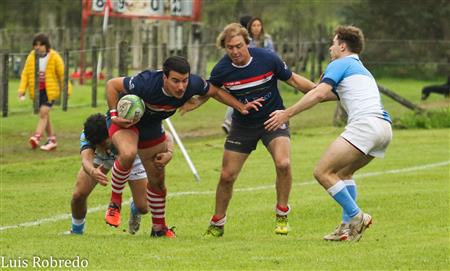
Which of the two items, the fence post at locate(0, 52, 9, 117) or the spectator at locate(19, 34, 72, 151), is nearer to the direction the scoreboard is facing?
the spectator

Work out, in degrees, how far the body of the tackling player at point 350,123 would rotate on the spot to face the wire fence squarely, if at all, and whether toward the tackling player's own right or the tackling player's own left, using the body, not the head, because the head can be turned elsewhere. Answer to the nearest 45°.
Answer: approximately 90° to the tackling player's own right

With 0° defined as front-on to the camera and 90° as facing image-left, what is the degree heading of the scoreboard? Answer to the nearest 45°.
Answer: approximately 0°

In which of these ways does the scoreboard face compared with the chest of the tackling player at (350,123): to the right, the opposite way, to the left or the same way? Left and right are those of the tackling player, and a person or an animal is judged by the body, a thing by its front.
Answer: to the left

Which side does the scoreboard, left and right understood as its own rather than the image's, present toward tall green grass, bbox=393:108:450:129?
left

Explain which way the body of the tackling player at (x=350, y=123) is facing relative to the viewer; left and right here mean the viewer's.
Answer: facing to the left of the viewer

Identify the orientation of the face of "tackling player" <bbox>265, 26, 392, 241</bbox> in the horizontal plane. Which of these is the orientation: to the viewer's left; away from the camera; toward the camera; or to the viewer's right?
to the viewer's left

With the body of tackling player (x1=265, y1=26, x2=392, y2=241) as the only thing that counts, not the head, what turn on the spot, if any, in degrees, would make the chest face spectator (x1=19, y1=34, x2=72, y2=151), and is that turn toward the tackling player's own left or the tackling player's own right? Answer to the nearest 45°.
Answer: approximately 45° to the tackling player's own right

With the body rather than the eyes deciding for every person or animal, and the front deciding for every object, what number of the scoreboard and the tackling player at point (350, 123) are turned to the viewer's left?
1
